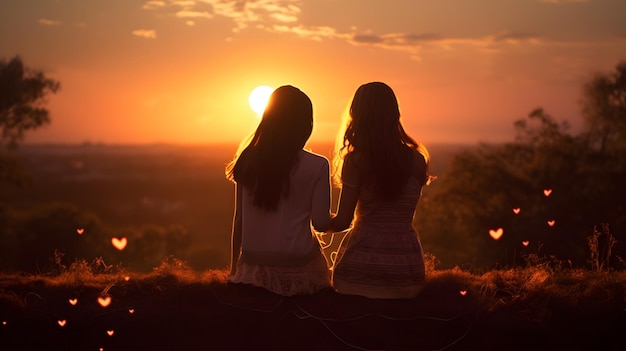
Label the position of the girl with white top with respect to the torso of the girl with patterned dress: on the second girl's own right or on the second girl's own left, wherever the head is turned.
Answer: on the second girl's own left

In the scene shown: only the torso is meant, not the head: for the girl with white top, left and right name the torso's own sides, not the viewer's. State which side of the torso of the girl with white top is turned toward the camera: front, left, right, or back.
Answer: back

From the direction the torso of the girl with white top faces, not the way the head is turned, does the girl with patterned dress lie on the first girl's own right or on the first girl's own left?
on the first girl's own right

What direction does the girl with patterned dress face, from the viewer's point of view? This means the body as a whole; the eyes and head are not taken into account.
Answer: away from the camera

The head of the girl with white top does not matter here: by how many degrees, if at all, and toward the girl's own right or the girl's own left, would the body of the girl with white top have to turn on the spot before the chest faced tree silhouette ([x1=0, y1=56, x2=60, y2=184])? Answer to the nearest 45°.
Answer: approximately 45° to the girl's own left

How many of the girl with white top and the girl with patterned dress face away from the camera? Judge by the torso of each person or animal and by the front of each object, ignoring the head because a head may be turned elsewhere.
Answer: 2

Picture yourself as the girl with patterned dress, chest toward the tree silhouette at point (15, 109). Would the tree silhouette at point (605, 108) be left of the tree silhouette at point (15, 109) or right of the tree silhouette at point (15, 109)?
right

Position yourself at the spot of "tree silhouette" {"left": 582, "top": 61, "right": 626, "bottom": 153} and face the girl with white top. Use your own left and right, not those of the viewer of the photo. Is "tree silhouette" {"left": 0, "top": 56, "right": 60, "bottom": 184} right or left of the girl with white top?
right

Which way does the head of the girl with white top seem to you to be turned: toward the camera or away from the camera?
away from the camera

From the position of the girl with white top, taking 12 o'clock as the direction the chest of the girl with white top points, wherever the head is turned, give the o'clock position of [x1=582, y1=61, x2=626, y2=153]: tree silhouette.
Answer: The tree silhouette is roughly at 1 o'clock from the girl with white top.
